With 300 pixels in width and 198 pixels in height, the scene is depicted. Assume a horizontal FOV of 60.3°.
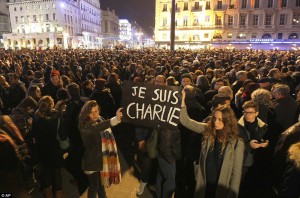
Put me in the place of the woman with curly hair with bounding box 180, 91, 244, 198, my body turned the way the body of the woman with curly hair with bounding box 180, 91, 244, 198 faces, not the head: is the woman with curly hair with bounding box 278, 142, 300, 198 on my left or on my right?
on my left

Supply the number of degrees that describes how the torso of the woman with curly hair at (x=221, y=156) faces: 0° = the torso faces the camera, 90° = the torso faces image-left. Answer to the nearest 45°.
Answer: approximately 45°

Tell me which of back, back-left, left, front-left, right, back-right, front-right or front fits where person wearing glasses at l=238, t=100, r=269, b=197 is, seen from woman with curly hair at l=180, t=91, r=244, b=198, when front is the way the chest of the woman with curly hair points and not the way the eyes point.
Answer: back

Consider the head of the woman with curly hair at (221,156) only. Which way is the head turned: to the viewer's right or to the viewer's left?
to the viewer's left

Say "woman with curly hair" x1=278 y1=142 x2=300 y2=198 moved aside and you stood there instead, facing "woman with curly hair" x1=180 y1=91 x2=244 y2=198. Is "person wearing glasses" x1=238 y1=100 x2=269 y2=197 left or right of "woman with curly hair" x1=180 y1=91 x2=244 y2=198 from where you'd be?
right
